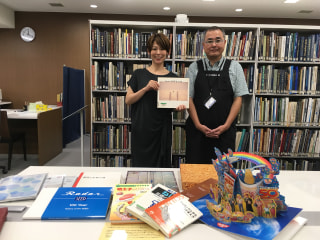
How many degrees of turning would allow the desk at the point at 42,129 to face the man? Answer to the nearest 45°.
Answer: approximately 45° to its left

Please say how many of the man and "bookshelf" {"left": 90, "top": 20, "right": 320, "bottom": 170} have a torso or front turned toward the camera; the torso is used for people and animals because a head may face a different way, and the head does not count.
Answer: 2

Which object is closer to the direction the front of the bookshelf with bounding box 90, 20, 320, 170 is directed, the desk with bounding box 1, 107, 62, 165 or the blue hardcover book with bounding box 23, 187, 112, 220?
the blue hardcover book

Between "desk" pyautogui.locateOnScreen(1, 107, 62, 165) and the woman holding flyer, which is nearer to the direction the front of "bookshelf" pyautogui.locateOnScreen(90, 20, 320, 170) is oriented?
the woman holding flyer

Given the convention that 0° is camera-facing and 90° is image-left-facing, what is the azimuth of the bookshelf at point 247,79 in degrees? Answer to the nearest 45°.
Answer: approximately 0°
